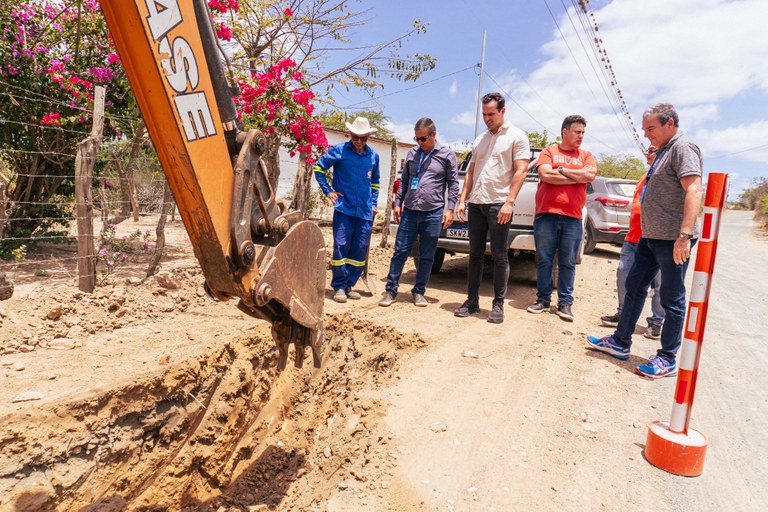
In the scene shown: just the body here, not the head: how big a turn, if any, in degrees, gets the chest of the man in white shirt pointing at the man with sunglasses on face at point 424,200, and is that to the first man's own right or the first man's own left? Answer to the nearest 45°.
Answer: approximately 45° to the first man's own right

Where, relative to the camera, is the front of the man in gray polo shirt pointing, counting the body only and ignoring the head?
to the viewer's left

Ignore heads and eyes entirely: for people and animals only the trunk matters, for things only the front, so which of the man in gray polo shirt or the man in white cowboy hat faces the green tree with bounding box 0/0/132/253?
the man in gray polo shirt

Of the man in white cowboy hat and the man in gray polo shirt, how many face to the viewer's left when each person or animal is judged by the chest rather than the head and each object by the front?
1

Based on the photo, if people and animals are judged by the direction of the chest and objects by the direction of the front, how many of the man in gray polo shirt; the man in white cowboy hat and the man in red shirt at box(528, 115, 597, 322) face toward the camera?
2

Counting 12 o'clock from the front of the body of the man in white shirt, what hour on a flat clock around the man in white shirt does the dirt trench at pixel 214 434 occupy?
The dirt trench is roughly at 12 o'clock from the man in white shirt.

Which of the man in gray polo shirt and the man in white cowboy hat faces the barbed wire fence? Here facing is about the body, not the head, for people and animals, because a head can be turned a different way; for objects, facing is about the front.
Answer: the man in gray polo shirt

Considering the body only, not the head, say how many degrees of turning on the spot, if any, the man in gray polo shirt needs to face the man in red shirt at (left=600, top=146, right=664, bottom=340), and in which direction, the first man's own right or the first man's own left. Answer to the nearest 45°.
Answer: approximately 90° to the first man's own right

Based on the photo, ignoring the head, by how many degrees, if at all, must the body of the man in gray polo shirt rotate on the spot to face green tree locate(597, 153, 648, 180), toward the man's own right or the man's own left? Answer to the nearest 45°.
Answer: approximately 90° to the man's own right

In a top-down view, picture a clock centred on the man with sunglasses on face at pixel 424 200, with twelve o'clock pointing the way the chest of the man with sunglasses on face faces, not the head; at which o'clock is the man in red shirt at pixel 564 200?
The man in red shirt is roughly at 8 o'clock from the man with sunglasses on face.

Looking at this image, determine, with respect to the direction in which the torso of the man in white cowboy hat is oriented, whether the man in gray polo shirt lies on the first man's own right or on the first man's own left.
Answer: on the first man's own left

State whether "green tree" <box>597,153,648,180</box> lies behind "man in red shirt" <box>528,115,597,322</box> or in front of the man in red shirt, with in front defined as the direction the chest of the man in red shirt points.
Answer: behind

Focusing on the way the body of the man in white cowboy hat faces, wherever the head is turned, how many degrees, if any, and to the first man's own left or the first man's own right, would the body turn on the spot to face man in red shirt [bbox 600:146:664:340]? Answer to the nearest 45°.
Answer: approximately 90° to the first man's own left
